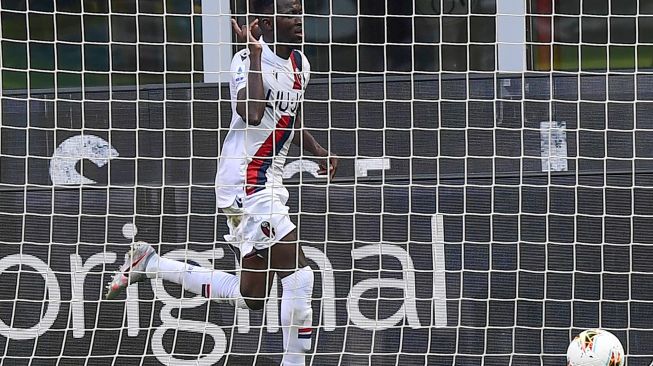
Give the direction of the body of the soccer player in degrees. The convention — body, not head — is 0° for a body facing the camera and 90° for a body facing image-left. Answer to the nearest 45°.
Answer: approximately 315°

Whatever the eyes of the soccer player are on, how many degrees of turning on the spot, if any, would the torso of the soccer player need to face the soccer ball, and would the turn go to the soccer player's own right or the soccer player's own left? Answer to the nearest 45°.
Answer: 0° — they already face it
